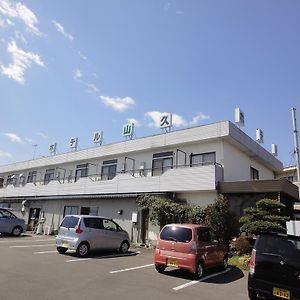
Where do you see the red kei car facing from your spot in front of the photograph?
facing away from the viewer and to the right of the viewer

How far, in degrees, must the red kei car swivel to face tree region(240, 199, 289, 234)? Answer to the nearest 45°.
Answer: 0° — it already faces it

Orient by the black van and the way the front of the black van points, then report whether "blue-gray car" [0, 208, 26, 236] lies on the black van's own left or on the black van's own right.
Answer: on the black van's own left

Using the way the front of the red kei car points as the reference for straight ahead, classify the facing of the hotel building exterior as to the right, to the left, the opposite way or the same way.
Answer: the opposite way

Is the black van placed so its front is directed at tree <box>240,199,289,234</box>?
yes

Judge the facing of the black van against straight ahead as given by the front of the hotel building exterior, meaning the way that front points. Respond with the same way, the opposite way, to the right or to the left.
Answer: the opposite way

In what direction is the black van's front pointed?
away from the camera

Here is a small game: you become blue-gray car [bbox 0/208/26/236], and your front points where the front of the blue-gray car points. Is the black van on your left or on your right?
on your right

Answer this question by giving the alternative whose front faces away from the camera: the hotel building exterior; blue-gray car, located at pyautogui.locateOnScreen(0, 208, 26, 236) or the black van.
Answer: the black van

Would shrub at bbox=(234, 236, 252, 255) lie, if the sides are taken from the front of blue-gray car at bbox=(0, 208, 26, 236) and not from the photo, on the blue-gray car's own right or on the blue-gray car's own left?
on the blue-gray car's own right

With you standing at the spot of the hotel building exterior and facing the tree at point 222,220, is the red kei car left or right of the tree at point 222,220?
right
